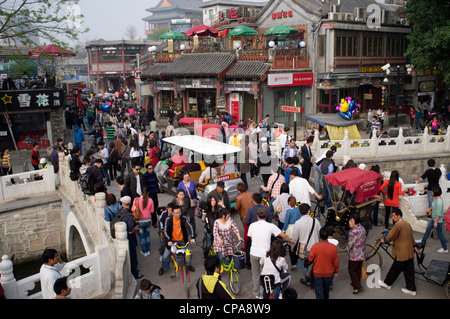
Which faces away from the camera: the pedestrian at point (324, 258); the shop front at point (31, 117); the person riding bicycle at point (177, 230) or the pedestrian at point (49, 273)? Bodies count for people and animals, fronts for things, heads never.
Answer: the pedestrian at point (324, 258)

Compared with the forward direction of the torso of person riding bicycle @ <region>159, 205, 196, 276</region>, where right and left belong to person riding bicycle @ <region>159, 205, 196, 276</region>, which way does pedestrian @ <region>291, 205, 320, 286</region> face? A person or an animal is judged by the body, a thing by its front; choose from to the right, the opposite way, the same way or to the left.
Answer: the opposite way

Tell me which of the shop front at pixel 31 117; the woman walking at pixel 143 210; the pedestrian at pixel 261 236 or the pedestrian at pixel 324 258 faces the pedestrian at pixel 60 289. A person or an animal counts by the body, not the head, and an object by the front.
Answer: the shop front

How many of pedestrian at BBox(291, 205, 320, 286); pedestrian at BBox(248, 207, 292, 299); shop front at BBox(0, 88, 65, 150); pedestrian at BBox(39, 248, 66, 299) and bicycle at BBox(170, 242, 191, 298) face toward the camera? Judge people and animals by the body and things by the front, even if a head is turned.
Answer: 2

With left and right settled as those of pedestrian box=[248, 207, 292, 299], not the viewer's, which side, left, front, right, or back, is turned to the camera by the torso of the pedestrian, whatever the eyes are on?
back

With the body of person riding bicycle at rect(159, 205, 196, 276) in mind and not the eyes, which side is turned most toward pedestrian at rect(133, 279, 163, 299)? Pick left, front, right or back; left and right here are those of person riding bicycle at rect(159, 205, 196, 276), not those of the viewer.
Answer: front

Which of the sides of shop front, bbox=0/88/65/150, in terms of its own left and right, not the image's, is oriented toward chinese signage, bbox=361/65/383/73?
left

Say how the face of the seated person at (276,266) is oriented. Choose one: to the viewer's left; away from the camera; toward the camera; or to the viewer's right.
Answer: away from the camera

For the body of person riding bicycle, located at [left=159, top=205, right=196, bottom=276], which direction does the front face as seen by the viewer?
toward the camera

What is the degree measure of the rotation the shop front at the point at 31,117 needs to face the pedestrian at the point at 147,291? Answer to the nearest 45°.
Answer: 0° — it already faces them

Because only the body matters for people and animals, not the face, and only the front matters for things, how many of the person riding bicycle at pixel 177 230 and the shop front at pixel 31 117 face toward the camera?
2

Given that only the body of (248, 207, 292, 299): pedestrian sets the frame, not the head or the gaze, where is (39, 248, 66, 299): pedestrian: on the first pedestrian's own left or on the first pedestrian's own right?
on the first pedestrian's own left

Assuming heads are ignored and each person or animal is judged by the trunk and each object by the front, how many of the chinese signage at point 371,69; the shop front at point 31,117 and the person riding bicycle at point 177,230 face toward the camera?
3
